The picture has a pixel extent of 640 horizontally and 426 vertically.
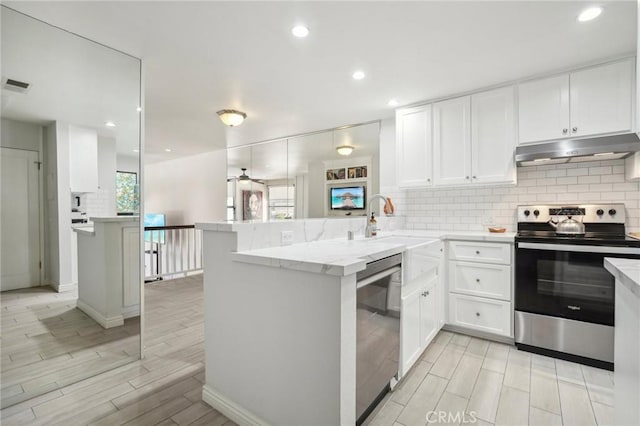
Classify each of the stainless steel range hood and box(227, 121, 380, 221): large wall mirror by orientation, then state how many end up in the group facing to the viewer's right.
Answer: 0

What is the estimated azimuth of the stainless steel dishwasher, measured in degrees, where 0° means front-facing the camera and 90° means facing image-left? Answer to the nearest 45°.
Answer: approximately 315°

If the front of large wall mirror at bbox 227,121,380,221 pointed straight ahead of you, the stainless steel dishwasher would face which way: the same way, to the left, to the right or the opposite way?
to the left

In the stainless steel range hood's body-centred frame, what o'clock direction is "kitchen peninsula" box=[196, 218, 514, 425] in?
The kitchen peninsula is roughly at 1 o'clock from the stainless steel range hood.

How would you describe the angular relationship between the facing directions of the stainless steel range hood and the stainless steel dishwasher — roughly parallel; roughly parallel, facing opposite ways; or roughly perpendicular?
roughly perpendicular

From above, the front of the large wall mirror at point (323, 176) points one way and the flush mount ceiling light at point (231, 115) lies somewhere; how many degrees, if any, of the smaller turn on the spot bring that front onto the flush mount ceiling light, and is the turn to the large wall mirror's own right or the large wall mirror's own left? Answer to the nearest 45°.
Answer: approximately 45° to the large wall mirror's own right

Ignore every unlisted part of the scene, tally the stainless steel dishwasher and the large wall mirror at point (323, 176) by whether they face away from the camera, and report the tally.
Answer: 0

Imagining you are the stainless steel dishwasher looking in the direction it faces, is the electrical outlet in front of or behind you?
behind

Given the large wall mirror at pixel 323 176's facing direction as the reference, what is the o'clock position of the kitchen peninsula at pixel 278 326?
The kitchen peninsula is roughly at 11 o'clock from the large wall mirror.

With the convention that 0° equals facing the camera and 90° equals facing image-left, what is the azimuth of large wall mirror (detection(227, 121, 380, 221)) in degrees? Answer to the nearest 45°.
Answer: approximately 45°

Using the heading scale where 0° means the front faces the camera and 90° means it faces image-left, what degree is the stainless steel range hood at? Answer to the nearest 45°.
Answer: approximately 0°
